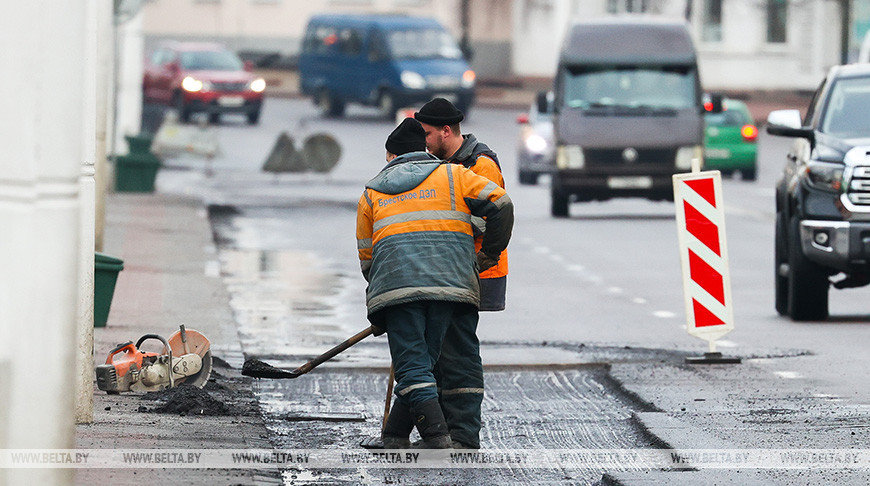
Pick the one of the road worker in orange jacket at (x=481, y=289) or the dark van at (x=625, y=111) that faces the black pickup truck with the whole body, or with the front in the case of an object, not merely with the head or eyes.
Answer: the dark van

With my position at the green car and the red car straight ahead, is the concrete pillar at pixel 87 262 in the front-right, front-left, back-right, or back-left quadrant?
back-left

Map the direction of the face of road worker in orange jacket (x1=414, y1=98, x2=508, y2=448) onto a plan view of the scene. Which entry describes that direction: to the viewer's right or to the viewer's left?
to the viewer's left

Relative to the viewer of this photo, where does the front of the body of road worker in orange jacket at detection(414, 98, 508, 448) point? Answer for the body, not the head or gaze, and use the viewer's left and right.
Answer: facing to the left of the viewer

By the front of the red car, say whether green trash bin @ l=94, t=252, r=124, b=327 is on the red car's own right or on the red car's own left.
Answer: on the red car's own right

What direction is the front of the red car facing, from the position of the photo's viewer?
facing the viewer and to the right of the viewer

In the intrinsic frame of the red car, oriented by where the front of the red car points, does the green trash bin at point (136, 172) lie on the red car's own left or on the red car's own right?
on the red car's own right

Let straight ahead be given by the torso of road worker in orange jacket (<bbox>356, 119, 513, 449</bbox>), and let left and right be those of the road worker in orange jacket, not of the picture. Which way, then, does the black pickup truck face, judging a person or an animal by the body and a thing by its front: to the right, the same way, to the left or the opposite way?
the opposite way

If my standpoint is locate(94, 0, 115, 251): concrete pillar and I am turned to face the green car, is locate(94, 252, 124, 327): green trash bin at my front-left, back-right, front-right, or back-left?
back-right

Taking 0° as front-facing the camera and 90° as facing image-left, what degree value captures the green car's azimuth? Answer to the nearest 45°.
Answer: approximately 180°

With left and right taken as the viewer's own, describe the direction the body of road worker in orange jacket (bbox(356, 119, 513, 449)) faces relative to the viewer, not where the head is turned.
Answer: facing away from the viewer

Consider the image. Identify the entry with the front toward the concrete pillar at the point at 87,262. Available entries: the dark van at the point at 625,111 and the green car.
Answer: the dark van

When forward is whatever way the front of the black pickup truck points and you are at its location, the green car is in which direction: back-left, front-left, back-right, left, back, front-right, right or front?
back
